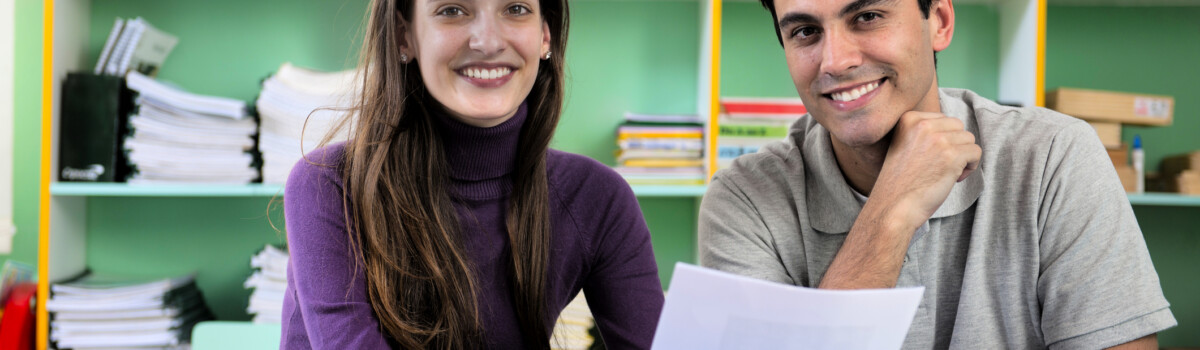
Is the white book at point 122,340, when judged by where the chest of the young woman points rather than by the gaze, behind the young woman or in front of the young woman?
behind

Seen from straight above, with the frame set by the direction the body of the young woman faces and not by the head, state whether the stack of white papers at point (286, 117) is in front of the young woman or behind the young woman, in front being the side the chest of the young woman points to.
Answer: behind

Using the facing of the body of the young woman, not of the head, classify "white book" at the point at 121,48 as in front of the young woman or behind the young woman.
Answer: behind

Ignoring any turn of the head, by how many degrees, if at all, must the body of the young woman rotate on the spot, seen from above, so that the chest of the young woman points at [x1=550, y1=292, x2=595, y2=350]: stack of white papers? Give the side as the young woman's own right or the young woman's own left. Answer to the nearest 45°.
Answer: approximately 180°

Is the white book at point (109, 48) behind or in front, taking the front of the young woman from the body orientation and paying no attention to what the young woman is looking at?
behind

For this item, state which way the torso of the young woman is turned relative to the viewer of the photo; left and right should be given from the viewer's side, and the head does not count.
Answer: facing the viewer
